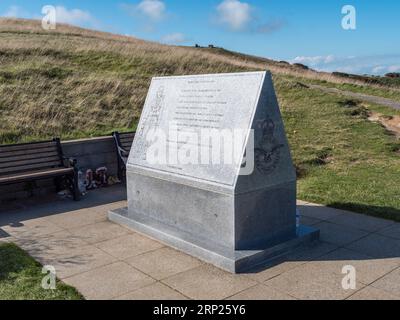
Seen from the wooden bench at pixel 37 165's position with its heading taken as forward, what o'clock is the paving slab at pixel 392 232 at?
The paving slab is roughly at 10 o'clock from the wooden bench.

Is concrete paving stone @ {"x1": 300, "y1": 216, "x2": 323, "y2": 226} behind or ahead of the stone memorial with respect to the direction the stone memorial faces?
behind

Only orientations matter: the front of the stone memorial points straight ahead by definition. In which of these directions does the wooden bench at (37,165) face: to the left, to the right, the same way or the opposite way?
to the left

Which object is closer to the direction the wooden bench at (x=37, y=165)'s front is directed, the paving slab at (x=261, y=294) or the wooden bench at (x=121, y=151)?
the paving slab

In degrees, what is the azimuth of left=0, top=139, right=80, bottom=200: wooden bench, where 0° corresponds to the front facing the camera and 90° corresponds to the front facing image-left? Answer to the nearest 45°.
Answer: approximately 315°

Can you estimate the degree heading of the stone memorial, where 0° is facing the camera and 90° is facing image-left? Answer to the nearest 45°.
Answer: approximately 45°

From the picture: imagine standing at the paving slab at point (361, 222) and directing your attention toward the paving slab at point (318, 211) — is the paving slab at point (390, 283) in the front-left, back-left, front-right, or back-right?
back-left

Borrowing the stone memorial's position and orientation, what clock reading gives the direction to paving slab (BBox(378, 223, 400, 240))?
The paving slab is roughly at 7 o'clock from the stone memorial.
